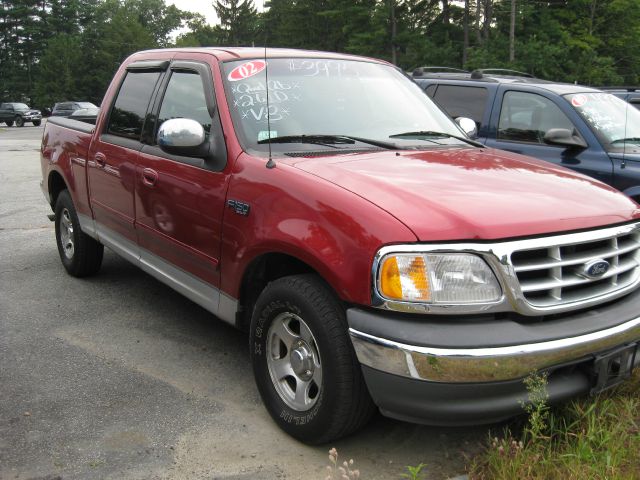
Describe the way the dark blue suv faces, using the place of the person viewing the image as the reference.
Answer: facing the viewer and to the right of the viewer

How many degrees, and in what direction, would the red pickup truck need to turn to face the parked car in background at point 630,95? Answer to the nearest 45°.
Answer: approximately 90° to its left

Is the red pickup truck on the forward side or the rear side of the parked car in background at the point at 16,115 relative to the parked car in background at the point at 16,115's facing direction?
on the forward side

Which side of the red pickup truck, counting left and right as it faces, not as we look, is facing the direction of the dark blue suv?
left

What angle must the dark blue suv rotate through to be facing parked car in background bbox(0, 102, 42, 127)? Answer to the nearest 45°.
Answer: approximately 180°
